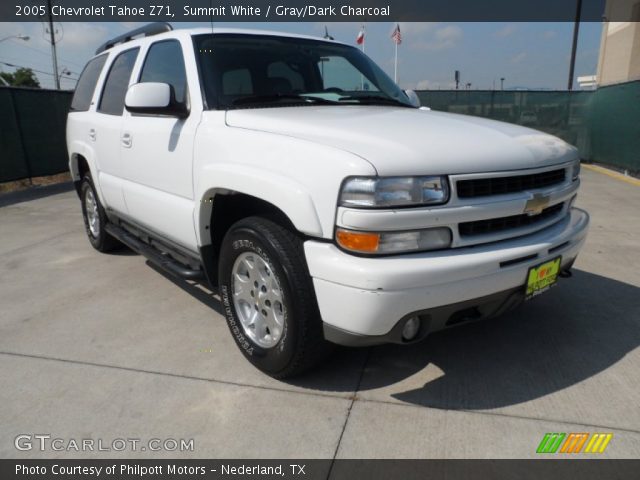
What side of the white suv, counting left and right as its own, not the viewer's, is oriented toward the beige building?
left

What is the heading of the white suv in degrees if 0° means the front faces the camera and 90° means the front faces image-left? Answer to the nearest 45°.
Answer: approximately 315°

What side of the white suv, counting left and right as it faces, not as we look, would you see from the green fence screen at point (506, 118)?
left
